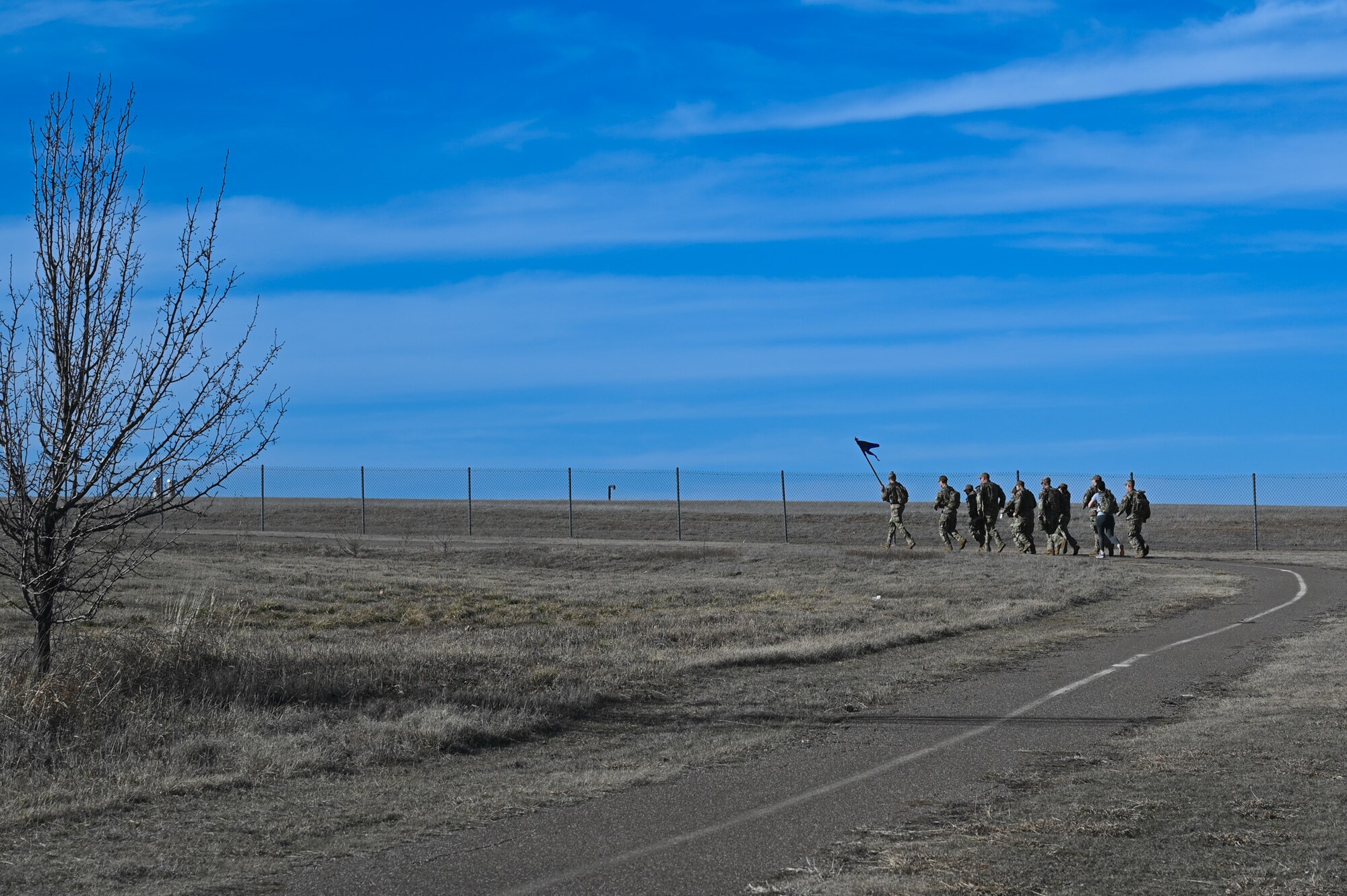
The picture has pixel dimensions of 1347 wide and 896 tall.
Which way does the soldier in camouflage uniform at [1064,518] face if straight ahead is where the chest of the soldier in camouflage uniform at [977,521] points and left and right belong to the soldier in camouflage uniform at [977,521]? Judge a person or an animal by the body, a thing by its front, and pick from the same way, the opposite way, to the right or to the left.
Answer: the same way

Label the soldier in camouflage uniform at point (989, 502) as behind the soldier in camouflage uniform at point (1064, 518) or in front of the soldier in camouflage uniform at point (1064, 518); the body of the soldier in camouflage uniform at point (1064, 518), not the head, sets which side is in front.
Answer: in front

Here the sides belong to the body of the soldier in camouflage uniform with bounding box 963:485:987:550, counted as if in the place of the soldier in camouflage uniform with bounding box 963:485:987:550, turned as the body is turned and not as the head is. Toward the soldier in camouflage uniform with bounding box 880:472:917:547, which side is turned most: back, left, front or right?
front

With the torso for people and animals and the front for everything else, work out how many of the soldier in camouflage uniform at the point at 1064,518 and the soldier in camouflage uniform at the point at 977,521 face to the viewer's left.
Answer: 2

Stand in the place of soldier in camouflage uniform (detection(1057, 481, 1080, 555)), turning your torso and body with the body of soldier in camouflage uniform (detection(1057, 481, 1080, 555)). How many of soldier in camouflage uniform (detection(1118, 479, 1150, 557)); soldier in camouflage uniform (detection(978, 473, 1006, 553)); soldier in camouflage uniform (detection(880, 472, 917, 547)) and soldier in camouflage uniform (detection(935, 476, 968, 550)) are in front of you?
3

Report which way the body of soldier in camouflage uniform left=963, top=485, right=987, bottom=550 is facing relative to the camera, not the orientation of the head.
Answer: to the viewer's left

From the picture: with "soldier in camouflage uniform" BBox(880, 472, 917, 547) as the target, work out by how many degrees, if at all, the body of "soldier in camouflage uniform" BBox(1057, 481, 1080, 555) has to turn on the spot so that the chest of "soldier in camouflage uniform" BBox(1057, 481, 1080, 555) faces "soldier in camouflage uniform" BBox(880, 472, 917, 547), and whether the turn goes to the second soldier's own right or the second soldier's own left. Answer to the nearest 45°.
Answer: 0° — they already face them

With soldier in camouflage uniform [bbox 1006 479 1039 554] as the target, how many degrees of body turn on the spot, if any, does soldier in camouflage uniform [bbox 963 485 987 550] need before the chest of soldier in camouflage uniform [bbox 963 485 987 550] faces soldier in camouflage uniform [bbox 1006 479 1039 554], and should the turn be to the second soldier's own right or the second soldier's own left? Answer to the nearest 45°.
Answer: approximately 180°

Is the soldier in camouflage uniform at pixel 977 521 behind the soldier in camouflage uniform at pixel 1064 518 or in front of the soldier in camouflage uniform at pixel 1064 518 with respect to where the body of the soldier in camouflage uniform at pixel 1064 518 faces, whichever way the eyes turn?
in front

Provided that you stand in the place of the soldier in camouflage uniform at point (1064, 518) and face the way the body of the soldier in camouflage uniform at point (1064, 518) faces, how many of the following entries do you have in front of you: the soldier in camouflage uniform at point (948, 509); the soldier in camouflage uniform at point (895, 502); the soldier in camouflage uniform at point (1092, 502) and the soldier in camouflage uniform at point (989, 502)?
3

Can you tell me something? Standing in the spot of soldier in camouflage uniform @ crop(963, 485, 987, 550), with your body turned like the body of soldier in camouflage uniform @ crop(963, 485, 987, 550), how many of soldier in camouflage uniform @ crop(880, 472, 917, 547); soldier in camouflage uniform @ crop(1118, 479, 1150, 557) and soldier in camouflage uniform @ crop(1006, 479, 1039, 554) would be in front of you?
1

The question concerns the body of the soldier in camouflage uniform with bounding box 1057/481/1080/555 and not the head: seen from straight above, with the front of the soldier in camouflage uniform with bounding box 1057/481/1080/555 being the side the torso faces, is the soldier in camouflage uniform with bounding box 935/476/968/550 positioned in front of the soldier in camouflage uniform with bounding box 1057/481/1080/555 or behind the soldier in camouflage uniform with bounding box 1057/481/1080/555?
in front

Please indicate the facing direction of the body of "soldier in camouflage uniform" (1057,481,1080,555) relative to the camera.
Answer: to the viewer's left
